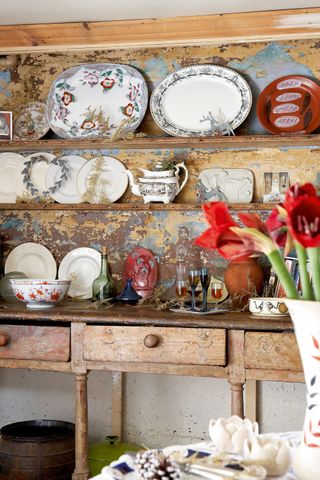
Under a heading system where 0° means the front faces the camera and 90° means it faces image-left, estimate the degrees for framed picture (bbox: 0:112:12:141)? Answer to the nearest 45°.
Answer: approximately 0°

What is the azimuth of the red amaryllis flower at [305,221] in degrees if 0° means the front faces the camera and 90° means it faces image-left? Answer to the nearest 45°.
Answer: approximately 0°

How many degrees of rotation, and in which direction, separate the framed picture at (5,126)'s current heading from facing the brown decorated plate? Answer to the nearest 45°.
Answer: approximately 45° to its left

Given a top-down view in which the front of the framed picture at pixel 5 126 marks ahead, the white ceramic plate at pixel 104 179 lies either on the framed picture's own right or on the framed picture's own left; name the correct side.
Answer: on the framed picture's own left

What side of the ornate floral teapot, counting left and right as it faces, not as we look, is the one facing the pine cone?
left

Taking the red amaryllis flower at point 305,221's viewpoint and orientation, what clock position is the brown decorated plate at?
The brown decorated plate is roughly at 6 o'clock from the red amaryllis flower.

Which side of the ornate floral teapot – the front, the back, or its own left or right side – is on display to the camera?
left

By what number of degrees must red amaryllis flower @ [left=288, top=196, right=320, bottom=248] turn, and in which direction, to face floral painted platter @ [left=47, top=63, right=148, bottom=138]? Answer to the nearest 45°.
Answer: approximately 135° to its right

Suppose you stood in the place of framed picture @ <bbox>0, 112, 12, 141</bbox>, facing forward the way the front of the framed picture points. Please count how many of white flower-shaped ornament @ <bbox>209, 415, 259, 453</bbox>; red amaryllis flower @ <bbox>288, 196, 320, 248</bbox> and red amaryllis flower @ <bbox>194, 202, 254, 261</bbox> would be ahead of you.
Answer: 3

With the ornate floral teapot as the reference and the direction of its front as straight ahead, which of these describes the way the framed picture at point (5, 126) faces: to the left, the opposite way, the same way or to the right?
to the left
